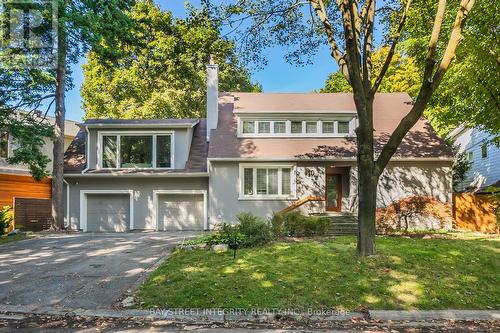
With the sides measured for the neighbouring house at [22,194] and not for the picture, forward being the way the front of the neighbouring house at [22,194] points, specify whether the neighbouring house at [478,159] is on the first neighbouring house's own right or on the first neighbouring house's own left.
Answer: on the first neighbouring house's own left

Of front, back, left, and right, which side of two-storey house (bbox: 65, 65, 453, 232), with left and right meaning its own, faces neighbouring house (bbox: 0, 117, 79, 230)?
right

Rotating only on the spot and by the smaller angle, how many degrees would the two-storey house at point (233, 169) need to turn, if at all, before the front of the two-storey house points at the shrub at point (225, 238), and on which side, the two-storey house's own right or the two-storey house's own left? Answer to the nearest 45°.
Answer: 0° — it already faces it

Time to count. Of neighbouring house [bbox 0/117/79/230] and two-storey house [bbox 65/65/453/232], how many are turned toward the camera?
2

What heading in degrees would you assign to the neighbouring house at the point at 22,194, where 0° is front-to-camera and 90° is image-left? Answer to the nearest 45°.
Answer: approximately 0°
